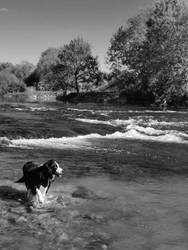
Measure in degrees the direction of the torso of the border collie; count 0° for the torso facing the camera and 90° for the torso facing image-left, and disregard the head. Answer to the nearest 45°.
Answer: approximately 315°
